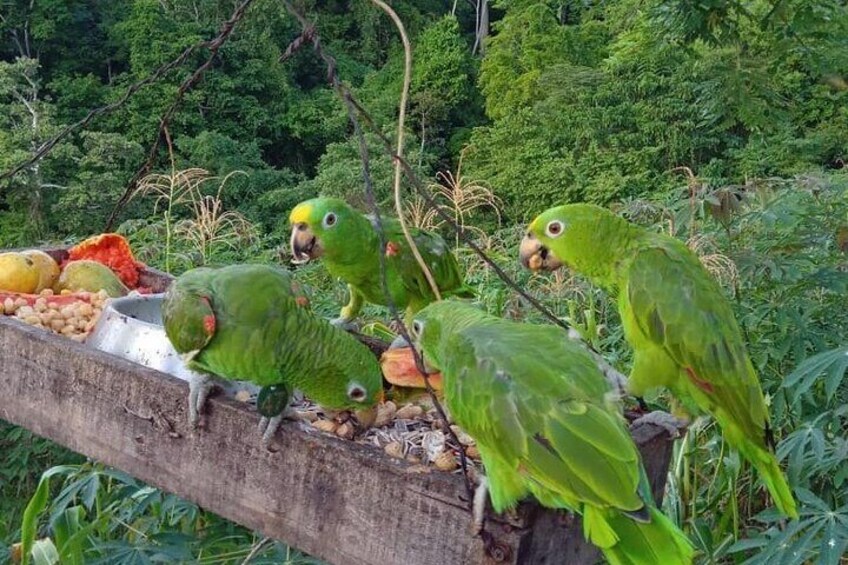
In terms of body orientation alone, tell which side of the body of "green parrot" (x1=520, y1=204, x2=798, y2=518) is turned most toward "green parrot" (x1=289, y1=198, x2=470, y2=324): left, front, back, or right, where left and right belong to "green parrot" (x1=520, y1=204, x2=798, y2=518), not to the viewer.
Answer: front

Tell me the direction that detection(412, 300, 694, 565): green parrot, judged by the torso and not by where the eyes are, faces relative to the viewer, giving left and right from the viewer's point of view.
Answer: facing away from the viewer and to the left of the viewer

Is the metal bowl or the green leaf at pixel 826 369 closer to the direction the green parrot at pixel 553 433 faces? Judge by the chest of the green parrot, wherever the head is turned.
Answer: the metal bowl

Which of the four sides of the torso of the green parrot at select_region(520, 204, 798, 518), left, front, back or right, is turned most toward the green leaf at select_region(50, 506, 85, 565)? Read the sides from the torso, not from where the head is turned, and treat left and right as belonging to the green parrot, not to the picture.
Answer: front

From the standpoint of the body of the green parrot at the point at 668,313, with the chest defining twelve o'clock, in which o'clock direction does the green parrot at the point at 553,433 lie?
the green parrot at the point at 553,433 is roughly at 9 o'clock from the green parrot at the point at 668,313.

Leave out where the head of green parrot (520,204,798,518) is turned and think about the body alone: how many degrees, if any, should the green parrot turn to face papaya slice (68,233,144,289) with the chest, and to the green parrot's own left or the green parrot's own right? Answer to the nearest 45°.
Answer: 0° — it already faces it

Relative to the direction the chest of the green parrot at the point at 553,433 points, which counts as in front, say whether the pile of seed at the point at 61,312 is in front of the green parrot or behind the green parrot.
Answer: in front

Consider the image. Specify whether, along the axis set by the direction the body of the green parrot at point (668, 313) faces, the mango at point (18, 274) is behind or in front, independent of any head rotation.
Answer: in front

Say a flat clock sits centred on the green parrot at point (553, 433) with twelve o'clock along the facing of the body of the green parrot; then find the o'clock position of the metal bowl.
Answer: The metal bowl is roughly at 11 o'clock from the green parrot.

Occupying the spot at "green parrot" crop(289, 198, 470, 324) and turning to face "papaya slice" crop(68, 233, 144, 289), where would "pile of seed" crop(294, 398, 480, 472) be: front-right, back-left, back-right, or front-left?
back-left

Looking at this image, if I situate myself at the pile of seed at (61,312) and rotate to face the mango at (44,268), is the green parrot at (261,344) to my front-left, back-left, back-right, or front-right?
back-right

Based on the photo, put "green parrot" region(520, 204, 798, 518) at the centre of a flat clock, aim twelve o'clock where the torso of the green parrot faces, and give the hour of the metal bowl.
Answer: The metal bowl is roughly at 11 o'clock from the green parrot.

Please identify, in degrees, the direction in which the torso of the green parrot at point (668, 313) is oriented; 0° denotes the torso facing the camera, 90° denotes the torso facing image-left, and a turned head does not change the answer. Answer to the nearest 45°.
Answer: approximately 90°

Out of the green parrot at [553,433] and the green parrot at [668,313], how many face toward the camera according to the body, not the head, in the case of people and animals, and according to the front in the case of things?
0
